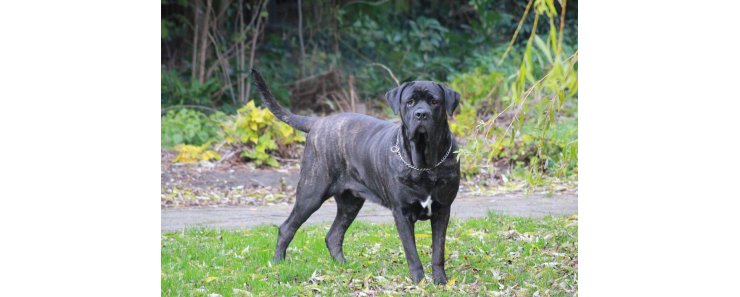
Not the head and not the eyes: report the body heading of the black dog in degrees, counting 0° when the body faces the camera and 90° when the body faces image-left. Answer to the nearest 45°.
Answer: approximately 315°

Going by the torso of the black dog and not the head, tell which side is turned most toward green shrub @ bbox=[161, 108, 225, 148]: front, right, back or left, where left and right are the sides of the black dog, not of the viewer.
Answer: back

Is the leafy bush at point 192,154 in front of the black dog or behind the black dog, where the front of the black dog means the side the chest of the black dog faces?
behind

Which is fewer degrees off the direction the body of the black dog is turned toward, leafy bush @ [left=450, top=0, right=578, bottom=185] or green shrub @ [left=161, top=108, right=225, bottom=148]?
the leafy bush

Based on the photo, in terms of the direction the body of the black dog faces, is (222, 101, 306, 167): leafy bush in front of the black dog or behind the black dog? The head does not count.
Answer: behind
